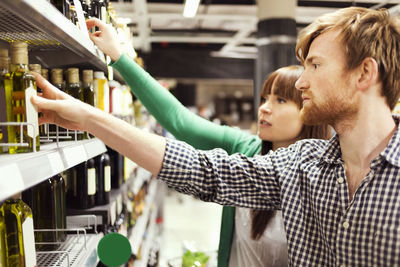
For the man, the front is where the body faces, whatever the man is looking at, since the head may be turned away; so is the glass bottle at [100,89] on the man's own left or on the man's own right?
on the man's own right

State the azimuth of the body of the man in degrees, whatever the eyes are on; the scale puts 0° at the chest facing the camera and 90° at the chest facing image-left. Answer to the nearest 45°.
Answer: approximately 45°

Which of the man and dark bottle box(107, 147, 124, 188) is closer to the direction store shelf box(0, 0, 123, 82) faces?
the man

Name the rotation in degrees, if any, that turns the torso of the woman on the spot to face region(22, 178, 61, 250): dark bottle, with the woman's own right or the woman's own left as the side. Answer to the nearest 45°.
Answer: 0° — they already face it

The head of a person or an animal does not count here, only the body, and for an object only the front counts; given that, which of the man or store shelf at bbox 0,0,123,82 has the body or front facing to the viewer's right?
the store shelf

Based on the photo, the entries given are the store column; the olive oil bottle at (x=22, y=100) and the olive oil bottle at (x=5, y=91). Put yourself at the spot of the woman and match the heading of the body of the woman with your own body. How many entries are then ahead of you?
2

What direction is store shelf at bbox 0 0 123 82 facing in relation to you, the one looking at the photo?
facing to the right of the viewer

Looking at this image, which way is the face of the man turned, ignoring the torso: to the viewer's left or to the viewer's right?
to the viewer's left

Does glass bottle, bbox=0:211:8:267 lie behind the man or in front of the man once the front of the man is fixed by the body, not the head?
in front
